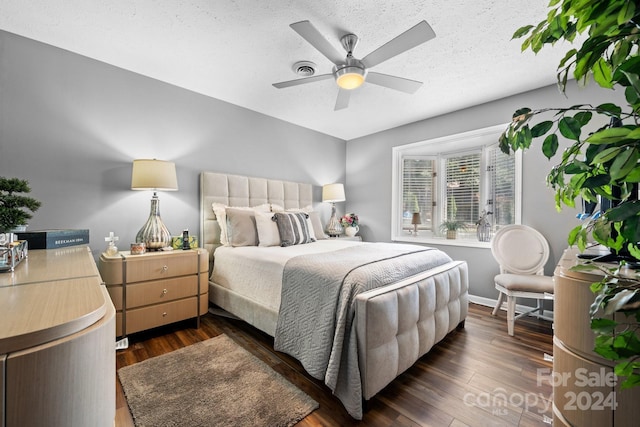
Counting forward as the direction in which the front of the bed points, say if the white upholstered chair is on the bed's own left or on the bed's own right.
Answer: on the bed's own left

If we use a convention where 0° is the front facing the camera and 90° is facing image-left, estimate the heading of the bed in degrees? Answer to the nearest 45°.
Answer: approximately 315°

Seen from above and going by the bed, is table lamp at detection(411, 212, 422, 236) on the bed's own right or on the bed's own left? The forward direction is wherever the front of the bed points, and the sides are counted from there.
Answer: on the bed's own left

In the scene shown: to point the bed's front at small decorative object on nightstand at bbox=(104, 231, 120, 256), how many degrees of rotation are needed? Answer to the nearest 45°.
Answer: approximately 135° to its right

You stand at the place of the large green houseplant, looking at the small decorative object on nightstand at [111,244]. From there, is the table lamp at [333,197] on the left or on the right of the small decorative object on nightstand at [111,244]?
right

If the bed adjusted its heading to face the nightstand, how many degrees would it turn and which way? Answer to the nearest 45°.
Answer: approximately 135° to its right

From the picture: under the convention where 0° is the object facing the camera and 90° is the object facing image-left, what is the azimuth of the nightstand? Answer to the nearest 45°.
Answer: approximately 315°

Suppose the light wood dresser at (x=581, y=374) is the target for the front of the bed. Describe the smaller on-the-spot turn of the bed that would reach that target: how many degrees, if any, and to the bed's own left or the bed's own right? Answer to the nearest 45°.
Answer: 0° — it already faces it

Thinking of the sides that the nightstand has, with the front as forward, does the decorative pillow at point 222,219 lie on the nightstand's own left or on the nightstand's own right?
on the nightstand's own left

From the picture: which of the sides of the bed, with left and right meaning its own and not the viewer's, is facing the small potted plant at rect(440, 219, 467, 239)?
left
